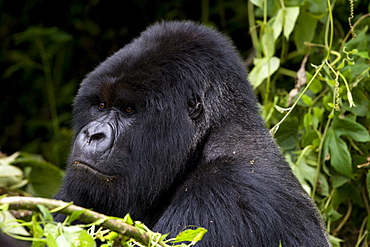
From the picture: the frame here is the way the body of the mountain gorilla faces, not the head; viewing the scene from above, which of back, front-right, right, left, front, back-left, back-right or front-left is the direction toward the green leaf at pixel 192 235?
front-left

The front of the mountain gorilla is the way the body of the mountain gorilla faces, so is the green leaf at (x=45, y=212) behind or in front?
in front

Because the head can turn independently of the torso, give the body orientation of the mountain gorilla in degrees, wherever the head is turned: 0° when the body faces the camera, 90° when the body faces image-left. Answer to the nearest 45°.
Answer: approximately 45°
